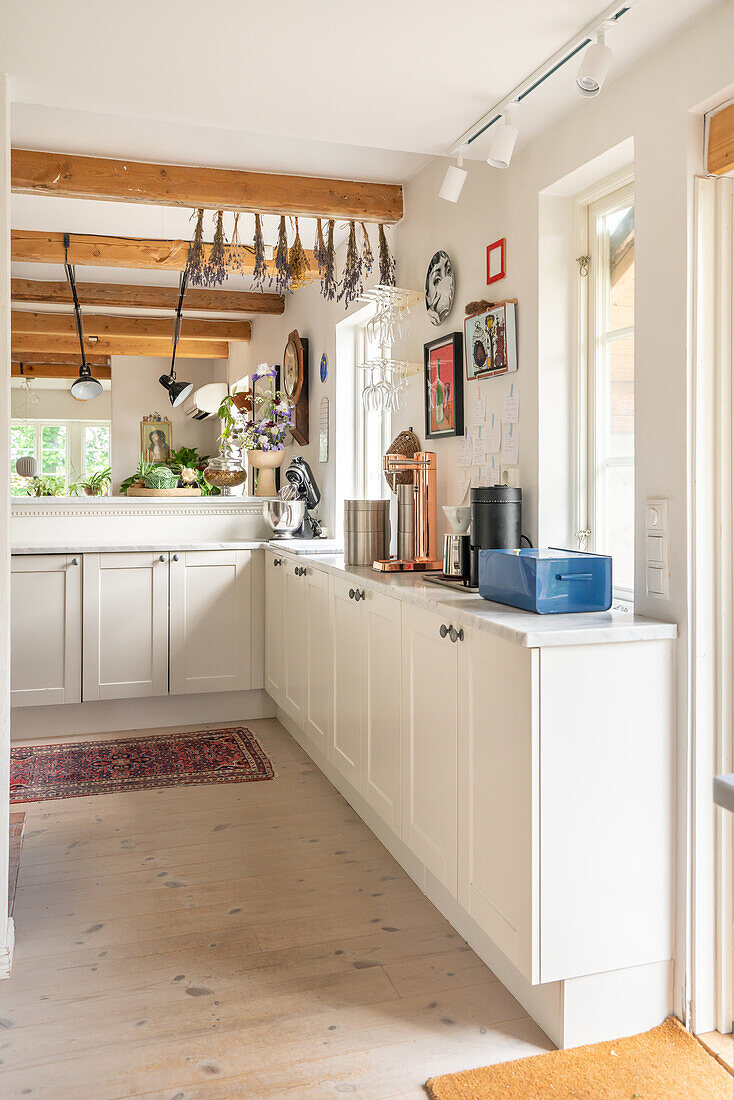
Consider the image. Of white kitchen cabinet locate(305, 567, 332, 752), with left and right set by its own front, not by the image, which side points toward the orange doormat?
left

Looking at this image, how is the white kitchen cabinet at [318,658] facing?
to the viewer's left

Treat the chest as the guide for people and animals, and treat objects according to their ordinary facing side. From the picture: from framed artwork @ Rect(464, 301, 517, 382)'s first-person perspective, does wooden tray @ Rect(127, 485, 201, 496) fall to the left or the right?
on its right

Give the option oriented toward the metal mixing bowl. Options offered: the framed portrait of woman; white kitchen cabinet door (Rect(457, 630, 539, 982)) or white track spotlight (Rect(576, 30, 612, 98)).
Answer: the framed portrait of woman

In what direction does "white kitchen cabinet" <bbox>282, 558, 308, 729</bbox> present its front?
to the viewer's left

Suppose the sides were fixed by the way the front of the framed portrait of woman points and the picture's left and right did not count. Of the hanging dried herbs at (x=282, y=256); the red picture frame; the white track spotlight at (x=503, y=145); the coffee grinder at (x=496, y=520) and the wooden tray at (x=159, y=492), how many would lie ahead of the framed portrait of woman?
5

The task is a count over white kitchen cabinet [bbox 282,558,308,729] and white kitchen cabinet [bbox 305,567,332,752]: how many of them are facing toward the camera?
0

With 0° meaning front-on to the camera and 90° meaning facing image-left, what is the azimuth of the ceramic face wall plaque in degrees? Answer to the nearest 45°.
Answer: approximately 45°

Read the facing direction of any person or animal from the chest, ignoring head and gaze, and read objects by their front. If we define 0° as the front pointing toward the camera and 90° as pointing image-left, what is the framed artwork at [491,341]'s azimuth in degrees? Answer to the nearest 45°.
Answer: approximately 45°

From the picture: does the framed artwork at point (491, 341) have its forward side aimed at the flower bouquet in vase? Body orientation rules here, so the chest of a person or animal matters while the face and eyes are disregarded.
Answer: no

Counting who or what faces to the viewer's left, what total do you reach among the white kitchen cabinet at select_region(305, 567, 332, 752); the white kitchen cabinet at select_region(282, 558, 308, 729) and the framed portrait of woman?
2

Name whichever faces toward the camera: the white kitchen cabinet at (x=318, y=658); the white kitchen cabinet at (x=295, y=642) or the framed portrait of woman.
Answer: the framed portrait of woman

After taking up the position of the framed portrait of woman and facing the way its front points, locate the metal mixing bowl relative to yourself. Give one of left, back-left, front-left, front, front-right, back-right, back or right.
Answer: front
